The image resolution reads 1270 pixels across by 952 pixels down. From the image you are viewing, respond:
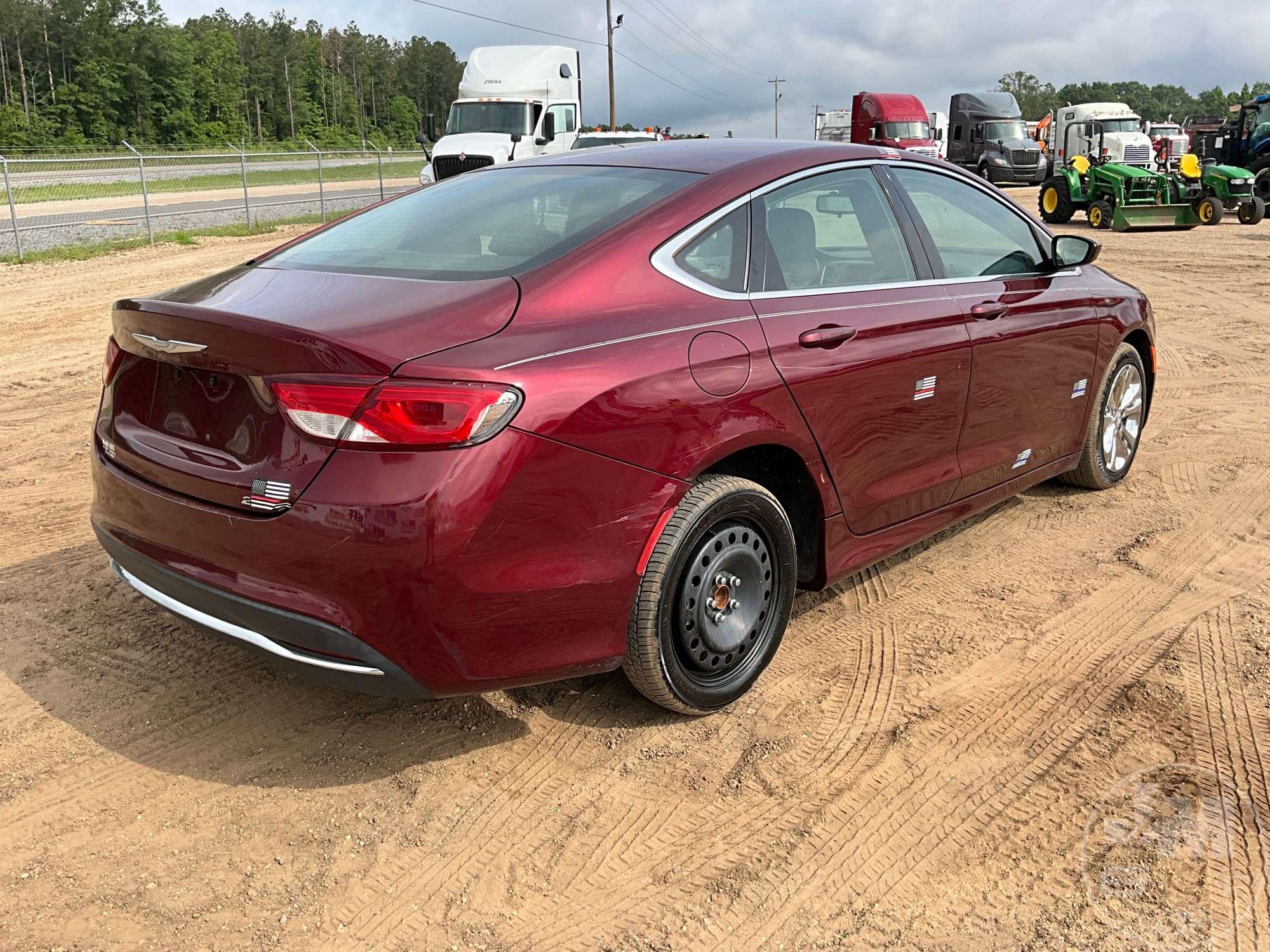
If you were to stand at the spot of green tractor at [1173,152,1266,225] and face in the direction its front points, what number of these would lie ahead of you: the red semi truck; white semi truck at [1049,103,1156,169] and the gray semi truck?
0

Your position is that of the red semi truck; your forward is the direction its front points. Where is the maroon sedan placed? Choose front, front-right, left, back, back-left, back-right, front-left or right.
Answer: front-right

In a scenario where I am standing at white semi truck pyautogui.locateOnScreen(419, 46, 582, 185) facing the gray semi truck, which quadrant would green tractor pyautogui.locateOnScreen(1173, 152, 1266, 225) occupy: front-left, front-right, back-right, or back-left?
front-right

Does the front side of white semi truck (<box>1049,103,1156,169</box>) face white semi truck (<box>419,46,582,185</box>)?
no

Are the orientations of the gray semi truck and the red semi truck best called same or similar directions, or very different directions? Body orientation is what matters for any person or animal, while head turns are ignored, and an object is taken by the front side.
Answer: same or similar directions

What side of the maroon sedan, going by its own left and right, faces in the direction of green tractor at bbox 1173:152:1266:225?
front

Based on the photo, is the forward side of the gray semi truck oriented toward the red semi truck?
no

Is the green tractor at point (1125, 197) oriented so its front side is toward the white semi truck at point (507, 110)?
no

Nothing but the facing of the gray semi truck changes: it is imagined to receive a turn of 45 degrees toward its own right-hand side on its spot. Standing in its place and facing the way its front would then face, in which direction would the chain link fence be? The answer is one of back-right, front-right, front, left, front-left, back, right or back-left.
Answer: front-right

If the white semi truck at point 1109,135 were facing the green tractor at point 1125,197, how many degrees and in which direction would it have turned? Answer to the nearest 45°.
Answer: approximately 45° to its right

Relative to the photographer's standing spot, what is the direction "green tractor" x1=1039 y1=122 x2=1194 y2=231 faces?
facing the viewer and to the right of the viewer

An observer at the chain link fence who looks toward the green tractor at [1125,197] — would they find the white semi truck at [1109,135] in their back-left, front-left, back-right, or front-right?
front-left

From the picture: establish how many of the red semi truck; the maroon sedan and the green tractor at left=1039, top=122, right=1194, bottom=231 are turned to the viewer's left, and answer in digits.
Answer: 0

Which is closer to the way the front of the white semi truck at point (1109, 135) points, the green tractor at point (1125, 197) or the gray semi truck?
the green tractor

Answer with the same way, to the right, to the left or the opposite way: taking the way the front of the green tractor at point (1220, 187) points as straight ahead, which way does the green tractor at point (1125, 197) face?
the same way

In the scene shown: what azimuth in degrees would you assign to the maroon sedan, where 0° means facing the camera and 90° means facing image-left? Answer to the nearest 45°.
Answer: approximately 225°
